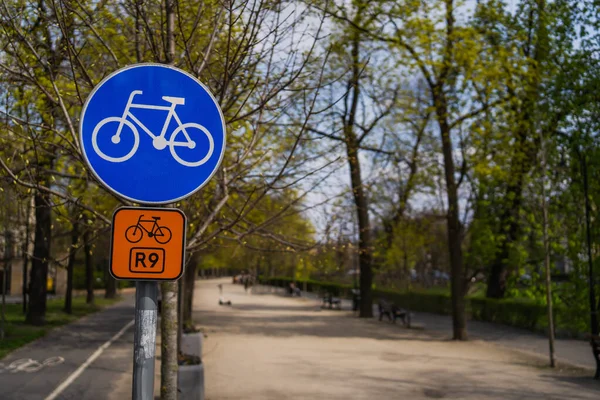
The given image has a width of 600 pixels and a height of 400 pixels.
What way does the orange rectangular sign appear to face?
toward the camera

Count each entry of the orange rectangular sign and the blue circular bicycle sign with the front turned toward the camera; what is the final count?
2

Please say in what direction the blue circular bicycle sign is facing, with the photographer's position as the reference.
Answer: facing the viewer
